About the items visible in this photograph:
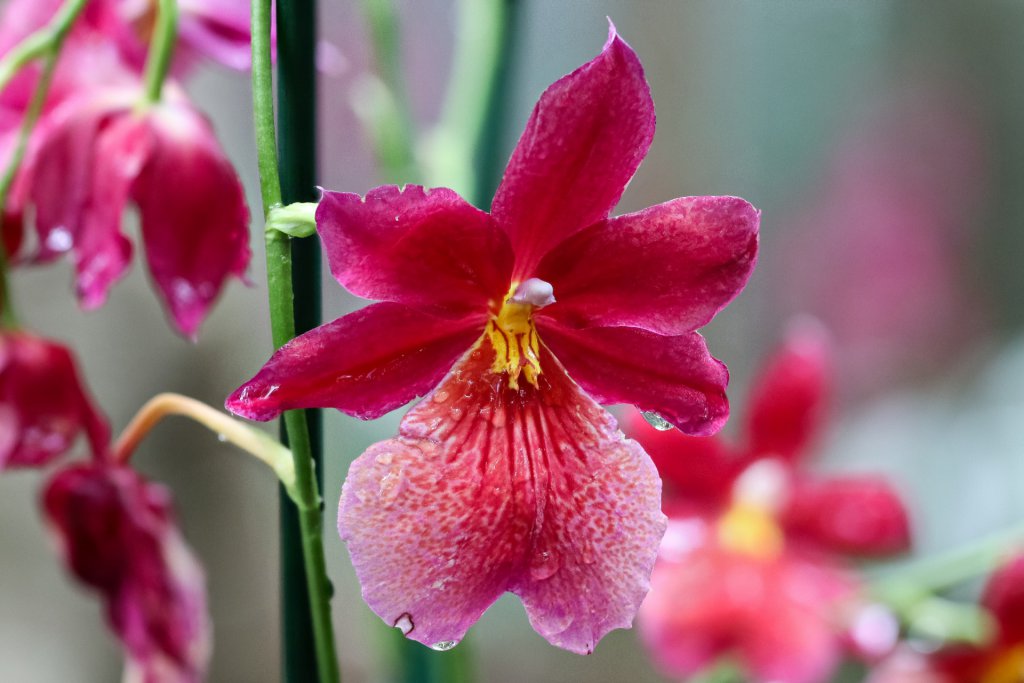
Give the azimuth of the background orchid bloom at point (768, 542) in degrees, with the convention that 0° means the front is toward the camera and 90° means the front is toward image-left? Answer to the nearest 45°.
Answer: approximately 0°
